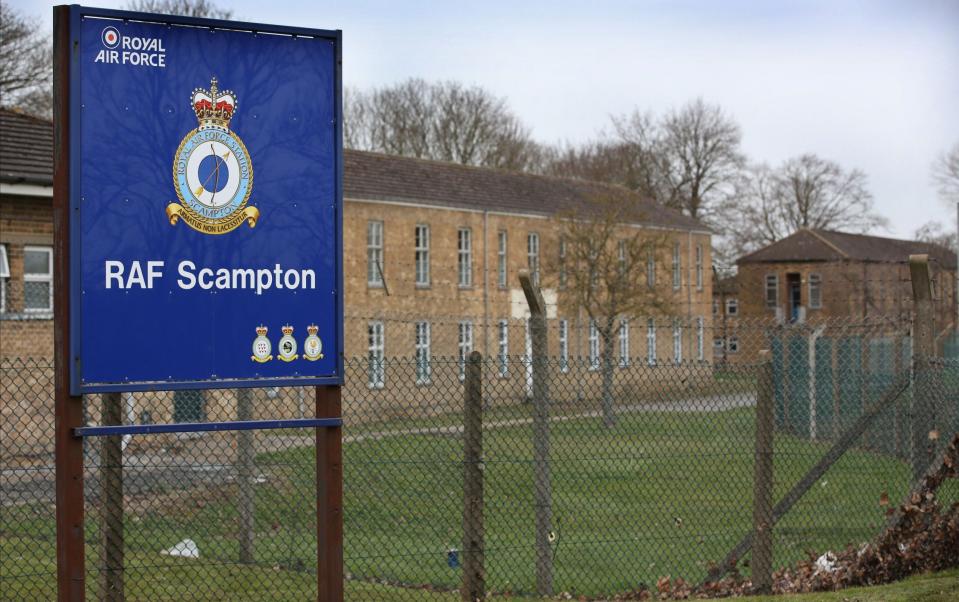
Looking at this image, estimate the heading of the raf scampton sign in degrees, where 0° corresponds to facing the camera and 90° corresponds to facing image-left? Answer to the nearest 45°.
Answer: approximately 315°

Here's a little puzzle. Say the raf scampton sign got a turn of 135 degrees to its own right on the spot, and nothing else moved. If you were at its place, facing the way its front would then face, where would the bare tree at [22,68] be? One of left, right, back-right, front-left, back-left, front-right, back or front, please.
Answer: right

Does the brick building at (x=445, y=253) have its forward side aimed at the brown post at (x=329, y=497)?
no

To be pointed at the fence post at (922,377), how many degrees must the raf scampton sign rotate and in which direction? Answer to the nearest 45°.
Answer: approximately 45° to its left

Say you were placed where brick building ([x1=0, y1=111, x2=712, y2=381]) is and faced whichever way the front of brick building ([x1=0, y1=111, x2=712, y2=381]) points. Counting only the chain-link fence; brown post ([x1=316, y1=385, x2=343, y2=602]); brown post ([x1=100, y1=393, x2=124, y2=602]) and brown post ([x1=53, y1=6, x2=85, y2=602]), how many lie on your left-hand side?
0

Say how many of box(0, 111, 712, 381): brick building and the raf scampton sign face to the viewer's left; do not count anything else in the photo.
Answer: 0

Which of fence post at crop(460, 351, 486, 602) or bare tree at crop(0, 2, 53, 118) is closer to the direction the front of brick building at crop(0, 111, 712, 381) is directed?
the fence post

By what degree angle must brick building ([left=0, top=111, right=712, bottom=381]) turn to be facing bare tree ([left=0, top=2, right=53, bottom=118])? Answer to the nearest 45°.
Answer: approximately 180°

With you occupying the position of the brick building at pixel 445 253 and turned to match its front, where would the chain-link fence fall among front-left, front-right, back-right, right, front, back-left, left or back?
front-right

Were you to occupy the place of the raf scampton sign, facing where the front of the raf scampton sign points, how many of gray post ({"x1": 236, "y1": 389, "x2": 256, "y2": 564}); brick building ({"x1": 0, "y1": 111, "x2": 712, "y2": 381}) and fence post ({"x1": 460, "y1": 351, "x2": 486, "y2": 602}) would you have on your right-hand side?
0

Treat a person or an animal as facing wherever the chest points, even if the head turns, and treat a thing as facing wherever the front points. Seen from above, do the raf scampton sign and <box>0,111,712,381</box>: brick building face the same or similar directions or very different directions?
same or similar directions

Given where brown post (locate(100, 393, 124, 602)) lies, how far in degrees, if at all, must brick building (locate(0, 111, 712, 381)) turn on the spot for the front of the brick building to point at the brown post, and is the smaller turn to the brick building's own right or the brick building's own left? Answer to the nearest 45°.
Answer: approximately 45° to the brick building's own right

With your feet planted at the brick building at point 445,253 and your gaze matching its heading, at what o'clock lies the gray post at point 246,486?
The gray post is roughly at 2 o'clock from the brick building.

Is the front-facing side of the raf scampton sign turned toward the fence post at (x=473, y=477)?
no

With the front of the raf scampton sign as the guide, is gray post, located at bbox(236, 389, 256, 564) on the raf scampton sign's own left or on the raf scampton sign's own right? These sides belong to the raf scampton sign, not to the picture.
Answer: on the raf scampton sign's own left

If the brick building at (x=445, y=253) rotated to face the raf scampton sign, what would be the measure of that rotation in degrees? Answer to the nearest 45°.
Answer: approximately 45° to its right
